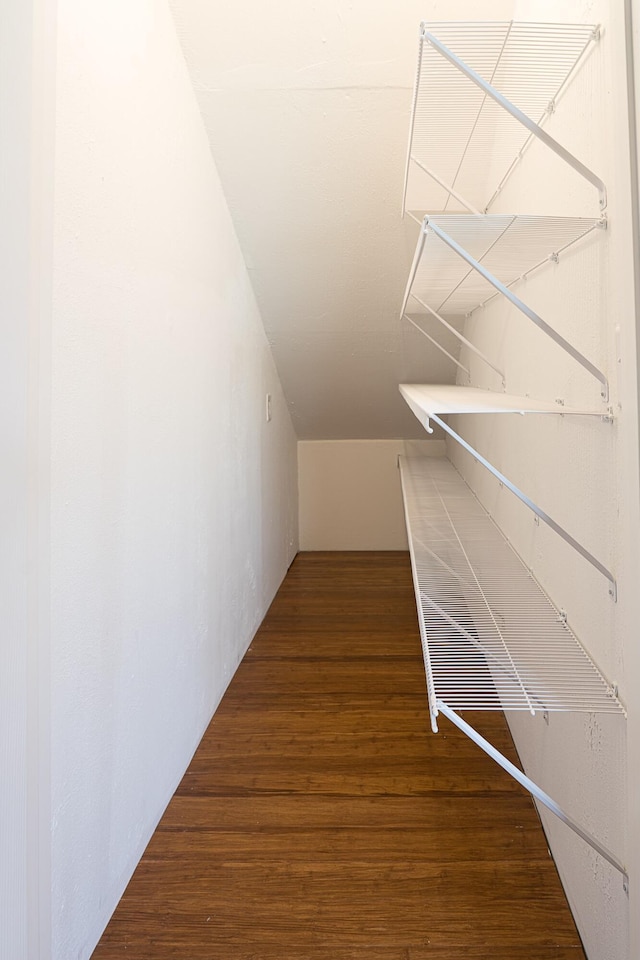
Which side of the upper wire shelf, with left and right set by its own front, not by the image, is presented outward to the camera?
left
